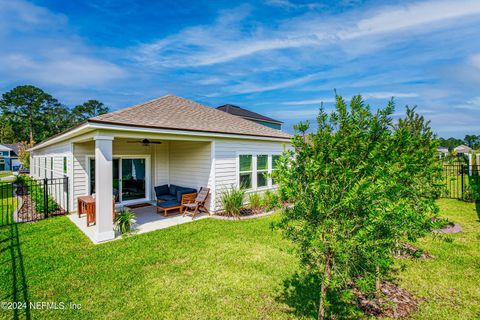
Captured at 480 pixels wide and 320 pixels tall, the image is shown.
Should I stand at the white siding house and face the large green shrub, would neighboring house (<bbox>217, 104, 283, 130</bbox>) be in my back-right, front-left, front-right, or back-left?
back-left

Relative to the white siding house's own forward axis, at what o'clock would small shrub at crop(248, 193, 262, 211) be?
The small shrub is roughly at 5 o'clock from the white siding house.

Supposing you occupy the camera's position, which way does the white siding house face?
facing away from the viewer and to the left of the viewer

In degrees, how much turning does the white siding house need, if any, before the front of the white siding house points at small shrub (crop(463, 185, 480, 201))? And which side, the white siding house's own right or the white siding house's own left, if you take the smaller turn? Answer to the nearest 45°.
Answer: approximately 135° to the white siding house's own right

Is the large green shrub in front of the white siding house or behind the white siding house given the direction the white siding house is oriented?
behind

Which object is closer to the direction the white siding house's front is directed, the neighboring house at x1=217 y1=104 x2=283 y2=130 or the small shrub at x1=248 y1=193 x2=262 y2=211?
the neighboring house
